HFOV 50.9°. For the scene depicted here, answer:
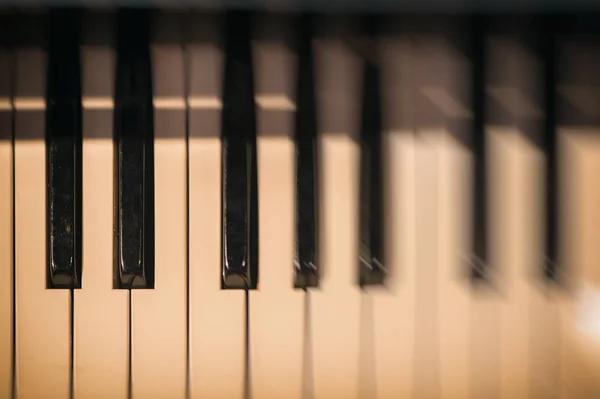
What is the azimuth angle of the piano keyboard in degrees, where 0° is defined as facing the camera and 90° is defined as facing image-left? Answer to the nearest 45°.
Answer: approximately 0°
